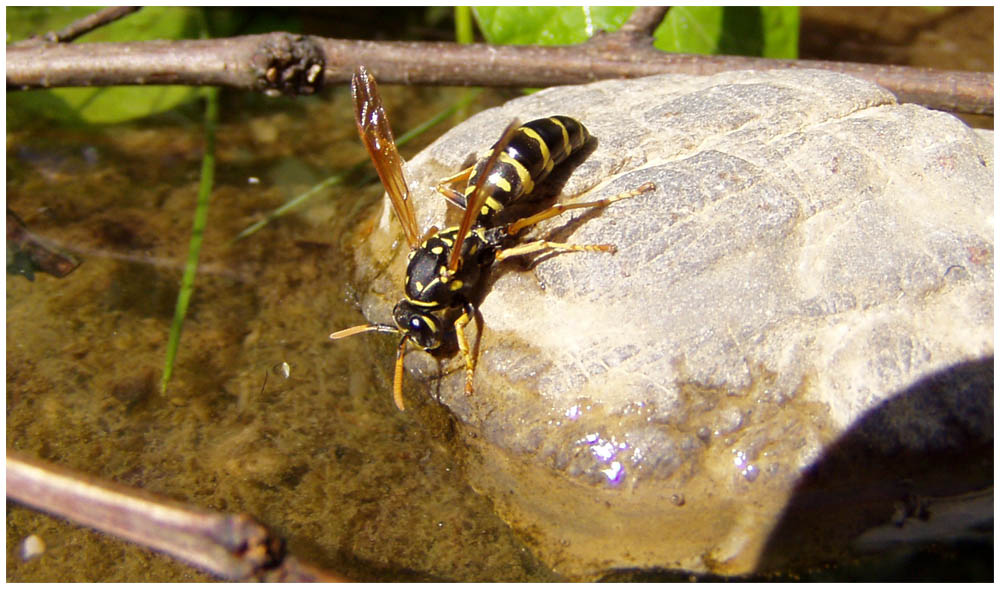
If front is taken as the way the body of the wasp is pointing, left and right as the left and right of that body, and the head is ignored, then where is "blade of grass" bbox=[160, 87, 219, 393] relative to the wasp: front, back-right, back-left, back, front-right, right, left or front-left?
right

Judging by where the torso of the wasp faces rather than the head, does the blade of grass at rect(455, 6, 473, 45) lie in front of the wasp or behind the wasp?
behind

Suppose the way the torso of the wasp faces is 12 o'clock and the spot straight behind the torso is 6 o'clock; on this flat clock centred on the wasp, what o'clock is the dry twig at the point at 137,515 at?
The dry twig is roughly at 11 o'clock from the wasp.

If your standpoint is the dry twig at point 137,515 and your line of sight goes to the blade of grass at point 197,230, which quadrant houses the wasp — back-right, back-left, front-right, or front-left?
front-right

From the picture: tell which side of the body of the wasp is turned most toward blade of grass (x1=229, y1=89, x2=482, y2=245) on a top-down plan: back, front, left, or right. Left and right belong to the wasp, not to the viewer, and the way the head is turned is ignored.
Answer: right

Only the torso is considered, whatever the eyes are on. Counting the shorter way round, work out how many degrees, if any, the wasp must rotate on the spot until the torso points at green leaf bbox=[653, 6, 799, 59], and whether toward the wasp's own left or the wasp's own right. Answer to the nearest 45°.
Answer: approximately 180°

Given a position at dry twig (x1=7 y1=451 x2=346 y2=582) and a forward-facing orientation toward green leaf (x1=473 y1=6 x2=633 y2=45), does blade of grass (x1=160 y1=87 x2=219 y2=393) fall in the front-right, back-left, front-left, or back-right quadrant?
front-left

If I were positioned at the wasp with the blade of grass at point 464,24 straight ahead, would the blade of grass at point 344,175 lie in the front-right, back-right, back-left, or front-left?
front-left

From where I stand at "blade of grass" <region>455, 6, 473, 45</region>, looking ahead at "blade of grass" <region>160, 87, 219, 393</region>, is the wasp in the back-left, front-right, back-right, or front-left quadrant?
front-left

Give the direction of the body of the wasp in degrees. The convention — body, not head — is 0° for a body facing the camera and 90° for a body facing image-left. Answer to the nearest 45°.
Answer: approximately 45°

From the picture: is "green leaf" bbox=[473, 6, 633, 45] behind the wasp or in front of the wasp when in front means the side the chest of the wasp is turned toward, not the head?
behind

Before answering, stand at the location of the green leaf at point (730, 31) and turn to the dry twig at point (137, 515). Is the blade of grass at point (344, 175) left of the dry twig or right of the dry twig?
right
